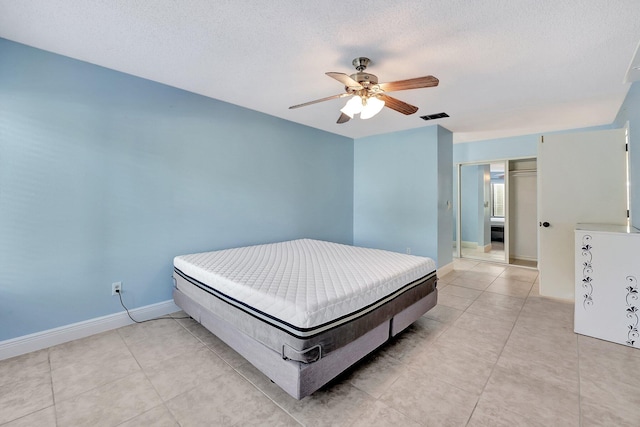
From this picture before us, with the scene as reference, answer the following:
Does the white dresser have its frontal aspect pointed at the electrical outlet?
yes

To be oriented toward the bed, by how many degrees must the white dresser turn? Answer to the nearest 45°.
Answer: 0° — it already faces it

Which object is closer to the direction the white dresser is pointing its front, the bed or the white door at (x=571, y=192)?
the bed

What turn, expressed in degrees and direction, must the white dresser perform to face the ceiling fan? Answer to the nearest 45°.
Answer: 0° — it already faces it

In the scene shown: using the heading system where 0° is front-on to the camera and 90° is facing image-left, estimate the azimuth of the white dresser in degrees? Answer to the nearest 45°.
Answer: approximately 45°

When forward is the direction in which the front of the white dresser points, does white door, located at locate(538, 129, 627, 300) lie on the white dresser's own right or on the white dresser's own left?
on the white dresser's own right

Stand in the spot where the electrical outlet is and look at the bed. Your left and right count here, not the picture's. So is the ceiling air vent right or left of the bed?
left
